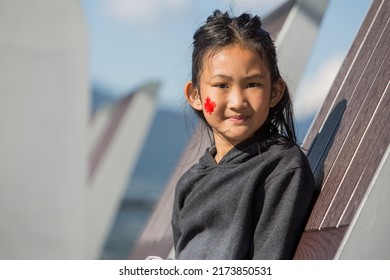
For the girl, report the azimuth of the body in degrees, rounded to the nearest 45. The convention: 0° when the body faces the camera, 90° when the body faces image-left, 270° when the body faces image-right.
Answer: approximately 45°
